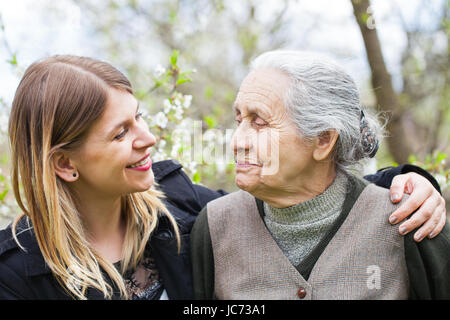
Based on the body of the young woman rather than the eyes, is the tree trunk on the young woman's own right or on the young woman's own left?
on the young woman's own left

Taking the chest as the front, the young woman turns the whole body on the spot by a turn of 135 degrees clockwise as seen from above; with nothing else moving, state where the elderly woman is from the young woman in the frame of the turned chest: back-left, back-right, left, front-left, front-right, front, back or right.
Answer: back

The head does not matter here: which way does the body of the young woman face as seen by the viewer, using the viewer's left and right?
facing the viewer and to the right of the viewer
